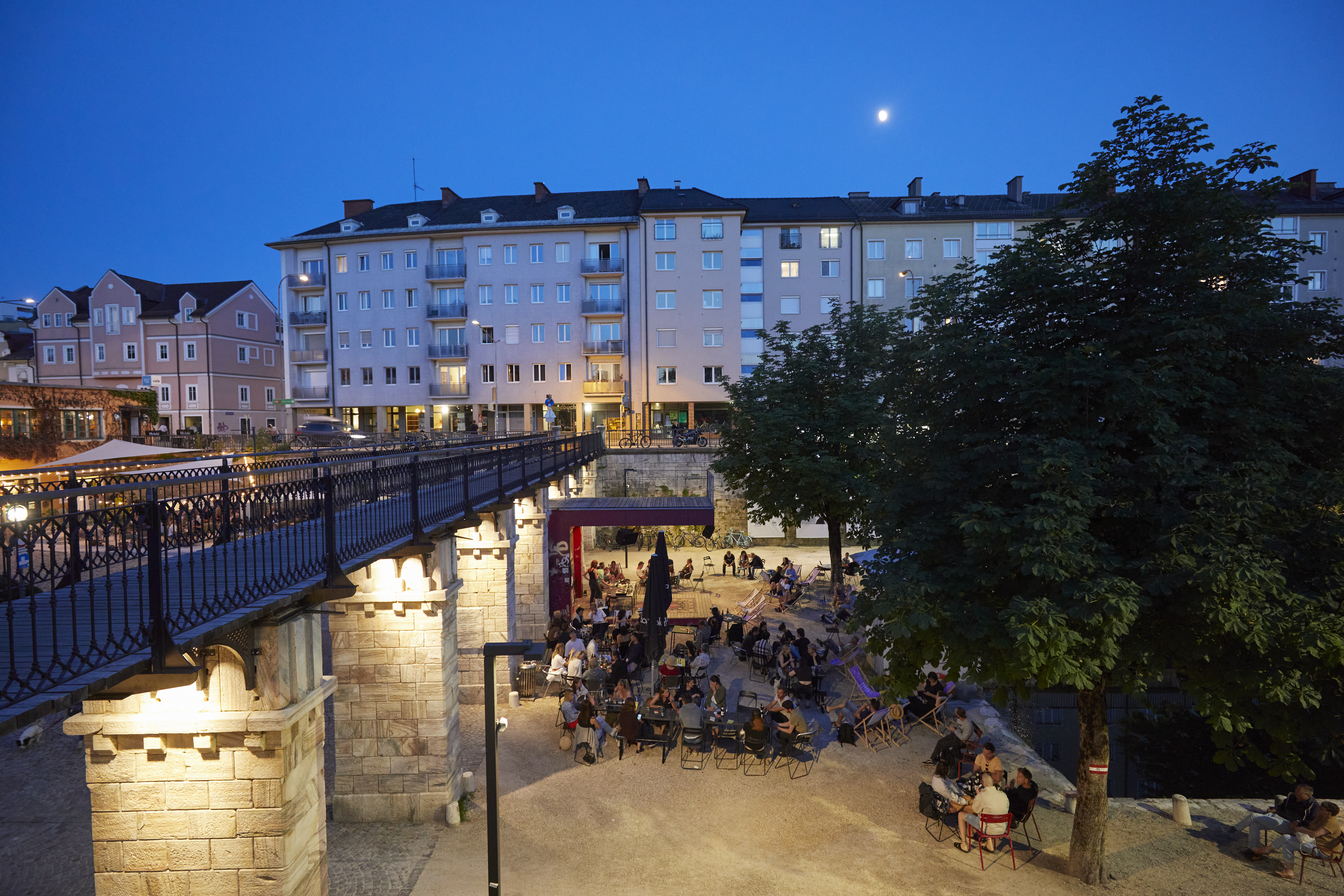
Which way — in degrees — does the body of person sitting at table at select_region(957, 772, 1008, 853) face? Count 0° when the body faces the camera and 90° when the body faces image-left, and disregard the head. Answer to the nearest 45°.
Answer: approximately 135°

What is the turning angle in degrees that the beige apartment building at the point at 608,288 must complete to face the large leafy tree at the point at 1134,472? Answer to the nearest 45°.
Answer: approximately 45° to its left

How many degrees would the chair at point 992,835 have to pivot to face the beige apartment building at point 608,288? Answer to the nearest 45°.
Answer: approximately 45° to its left

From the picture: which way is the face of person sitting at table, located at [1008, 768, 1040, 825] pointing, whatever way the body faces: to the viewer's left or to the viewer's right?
to the viewer's left

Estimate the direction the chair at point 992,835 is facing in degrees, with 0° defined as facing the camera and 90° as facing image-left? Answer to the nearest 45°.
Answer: approximately 180°

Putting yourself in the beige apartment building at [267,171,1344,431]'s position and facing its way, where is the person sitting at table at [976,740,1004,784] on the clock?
The person sitting at table is roughly at 11 o'clock from the beige apartment building.

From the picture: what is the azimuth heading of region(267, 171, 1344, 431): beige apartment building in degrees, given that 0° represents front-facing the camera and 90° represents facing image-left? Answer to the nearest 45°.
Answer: approximately 0°

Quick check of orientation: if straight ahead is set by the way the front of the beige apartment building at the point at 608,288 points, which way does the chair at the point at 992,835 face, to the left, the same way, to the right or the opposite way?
the opposite way
